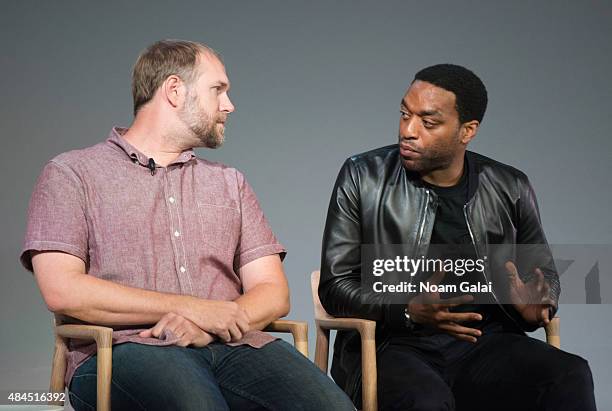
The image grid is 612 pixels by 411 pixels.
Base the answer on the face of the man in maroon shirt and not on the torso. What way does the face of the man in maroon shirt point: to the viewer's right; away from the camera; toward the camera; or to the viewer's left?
to the viewer's right

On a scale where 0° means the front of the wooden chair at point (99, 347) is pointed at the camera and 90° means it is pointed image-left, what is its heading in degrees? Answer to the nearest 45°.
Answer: approximately 315°

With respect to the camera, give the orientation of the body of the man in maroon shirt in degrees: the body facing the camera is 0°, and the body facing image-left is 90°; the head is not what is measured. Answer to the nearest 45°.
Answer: approximately 315°

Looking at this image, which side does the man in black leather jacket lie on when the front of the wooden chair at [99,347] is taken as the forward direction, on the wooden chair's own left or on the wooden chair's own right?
on the wooden chair's own left

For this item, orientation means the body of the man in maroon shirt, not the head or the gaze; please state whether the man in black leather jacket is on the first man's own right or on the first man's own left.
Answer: on the first man's own left
